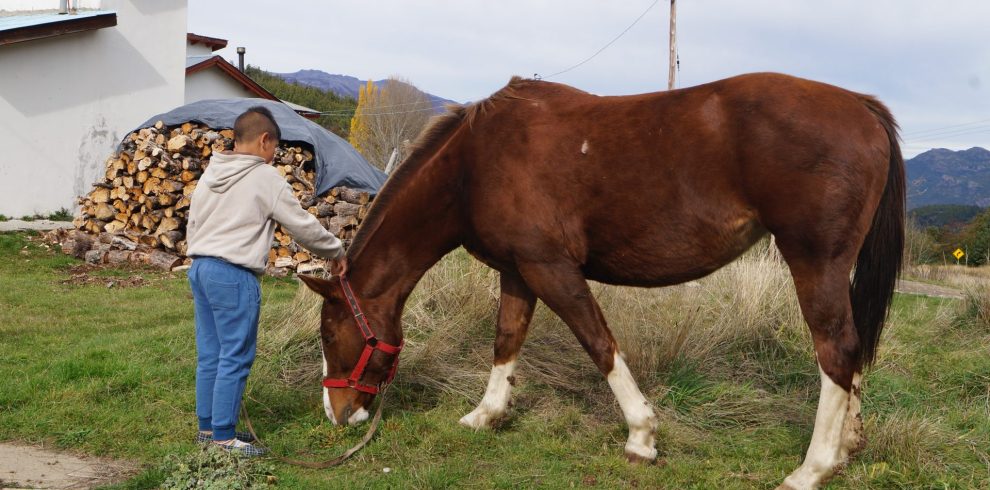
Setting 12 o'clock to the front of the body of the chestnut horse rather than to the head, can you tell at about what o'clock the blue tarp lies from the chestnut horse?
The blue tarp is roughly at 2 o'clock from the chestnut horse.

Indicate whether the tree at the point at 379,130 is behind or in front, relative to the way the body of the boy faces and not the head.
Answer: in front

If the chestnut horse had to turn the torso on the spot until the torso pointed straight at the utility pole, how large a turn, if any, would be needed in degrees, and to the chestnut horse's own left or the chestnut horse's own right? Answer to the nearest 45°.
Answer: approximately 90° to the chestnut horse's own right

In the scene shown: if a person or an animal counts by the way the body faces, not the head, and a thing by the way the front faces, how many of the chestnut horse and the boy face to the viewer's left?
1

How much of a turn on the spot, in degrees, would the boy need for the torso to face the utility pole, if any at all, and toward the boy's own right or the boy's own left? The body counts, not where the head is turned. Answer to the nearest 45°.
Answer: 0° — they already face it

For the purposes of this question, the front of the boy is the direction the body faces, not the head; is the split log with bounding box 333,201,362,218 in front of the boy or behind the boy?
in front

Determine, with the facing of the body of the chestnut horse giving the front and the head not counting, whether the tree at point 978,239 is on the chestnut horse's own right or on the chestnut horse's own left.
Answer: on the chestnut horse's own right

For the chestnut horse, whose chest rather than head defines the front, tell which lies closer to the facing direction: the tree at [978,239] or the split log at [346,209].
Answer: the split log

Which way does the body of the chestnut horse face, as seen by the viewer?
to the viewer's left

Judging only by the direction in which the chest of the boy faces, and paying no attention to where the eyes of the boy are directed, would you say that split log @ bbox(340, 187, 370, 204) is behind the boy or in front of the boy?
in front

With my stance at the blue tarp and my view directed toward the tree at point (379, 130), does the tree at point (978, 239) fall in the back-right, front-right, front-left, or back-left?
front-right

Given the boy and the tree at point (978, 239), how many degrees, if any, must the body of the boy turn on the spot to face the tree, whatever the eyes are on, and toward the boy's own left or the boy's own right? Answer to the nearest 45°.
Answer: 0° — they already face it

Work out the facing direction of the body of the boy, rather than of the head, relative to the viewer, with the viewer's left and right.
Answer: facing away from the viewer and to the right of the viewer

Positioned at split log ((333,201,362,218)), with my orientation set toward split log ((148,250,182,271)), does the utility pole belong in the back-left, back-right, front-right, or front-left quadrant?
back-right

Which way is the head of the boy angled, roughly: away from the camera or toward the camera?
away from the camera
